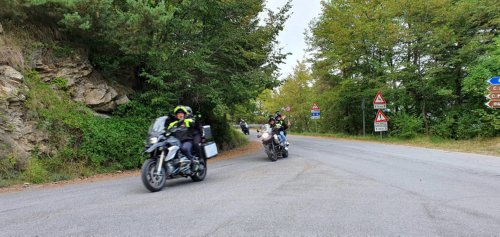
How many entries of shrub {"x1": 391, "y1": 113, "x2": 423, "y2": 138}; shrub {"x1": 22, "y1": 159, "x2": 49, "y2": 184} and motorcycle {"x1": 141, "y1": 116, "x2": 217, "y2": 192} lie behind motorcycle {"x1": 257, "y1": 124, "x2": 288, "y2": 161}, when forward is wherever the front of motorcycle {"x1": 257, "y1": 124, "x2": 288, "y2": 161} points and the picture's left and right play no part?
1

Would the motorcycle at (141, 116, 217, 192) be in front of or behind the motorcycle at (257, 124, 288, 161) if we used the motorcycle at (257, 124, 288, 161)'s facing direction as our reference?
in front

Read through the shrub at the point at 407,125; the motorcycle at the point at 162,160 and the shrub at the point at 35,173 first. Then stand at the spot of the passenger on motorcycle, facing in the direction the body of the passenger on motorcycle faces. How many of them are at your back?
1

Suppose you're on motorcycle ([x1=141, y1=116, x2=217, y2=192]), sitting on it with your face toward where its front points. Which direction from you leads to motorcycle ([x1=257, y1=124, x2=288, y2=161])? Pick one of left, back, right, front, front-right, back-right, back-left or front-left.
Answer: back

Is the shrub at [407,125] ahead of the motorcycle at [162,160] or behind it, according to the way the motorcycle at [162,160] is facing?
behind

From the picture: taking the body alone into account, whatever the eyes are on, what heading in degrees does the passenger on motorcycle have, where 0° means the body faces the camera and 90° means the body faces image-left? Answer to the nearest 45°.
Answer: approximately 45°

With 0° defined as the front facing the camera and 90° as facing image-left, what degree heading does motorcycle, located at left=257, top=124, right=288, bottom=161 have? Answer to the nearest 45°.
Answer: approximately 45°

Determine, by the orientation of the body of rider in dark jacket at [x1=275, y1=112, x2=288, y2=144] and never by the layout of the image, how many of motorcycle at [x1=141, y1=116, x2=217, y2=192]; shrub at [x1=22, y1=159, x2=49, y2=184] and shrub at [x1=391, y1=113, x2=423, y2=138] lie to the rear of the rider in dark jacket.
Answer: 1

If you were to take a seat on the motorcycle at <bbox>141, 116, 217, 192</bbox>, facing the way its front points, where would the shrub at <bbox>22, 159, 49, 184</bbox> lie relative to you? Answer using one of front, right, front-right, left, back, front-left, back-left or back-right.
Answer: right

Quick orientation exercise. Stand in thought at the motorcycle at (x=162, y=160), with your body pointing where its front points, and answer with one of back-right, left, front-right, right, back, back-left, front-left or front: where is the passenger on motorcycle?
back

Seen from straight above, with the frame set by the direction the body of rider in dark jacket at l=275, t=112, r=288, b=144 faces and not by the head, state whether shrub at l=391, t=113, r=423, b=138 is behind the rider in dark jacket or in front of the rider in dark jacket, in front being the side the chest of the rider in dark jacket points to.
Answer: behind

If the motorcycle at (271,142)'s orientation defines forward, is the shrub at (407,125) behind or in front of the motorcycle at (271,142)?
behind

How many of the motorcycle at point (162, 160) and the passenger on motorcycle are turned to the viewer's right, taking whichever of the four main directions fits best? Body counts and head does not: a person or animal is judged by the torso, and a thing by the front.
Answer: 0
